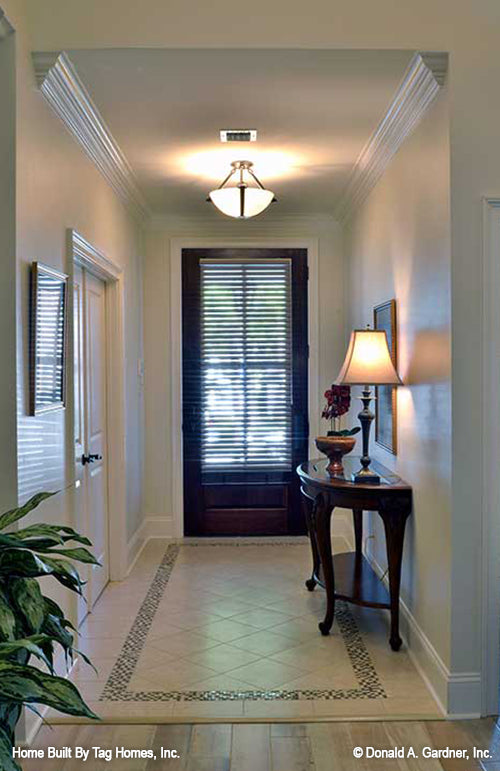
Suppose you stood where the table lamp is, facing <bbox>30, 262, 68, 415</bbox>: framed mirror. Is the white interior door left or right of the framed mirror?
right

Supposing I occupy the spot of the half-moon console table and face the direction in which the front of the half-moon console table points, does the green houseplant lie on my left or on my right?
on my left

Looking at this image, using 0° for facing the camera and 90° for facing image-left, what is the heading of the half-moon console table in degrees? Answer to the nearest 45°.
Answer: approximately 90°

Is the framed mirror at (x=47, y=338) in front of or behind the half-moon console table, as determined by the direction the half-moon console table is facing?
in front
